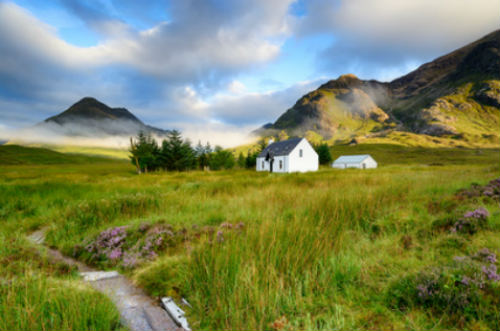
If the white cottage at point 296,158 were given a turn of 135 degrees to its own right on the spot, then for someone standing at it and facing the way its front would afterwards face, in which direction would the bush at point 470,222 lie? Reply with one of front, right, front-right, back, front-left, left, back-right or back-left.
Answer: back

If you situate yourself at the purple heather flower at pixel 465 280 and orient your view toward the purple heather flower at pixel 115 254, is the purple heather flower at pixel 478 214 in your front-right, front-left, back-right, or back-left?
back-right

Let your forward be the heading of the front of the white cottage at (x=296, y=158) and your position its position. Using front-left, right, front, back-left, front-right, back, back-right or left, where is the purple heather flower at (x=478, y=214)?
front-left

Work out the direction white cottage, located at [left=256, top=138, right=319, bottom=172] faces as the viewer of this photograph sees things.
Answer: facing the viewer and to the left of the viewer

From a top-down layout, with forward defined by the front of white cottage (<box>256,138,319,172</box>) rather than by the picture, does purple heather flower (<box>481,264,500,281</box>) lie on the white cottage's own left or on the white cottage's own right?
on the white cottage's own left

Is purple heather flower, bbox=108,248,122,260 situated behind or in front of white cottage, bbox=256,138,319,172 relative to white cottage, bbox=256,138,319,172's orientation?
in front

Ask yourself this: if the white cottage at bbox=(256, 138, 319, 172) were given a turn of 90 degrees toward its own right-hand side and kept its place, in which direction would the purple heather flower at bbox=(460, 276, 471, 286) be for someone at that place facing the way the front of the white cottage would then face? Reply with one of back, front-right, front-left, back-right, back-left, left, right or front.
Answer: back-left

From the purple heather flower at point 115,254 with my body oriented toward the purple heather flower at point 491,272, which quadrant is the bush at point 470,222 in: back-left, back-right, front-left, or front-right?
front-left
